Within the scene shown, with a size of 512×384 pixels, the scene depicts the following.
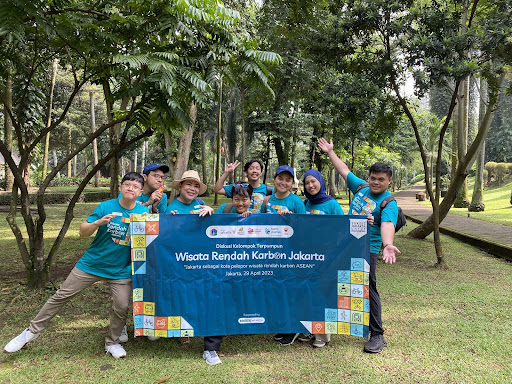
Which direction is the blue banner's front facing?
toward the camera

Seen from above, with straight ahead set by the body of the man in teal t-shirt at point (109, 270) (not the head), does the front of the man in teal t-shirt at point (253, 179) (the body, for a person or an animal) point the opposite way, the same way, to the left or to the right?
the same way

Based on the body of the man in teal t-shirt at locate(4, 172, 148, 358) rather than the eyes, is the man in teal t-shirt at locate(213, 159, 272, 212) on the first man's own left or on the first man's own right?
on the first man's own left

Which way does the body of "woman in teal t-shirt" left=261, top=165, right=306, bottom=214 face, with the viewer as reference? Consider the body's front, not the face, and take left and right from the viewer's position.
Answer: facing the viewer

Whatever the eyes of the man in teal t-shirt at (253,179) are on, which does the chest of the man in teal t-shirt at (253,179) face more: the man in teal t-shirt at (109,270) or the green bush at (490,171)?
the man in teal t-shirt

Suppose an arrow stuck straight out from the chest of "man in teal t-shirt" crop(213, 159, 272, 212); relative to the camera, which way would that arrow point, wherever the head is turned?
toward the camera

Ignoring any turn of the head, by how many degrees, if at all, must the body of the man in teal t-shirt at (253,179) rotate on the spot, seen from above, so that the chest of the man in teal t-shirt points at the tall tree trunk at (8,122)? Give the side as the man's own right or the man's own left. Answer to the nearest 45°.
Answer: approximately 135° to the man's own right

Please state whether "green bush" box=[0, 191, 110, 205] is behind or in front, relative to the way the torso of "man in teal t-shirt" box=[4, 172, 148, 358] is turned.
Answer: behind

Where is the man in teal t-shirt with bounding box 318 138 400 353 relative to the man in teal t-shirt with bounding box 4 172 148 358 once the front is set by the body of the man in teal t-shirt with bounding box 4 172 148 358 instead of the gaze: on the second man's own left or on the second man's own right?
on the second man's own left

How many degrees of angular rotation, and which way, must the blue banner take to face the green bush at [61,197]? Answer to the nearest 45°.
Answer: approximately 135° to its right

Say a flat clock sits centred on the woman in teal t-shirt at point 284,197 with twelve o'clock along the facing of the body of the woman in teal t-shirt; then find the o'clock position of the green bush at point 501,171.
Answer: The green bush is roughly at 7 o'clock from the woman in teal t-shirt.

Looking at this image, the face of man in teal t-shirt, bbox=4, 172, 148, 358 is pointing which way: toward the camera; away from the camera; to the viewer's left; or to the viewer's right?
toward the camera

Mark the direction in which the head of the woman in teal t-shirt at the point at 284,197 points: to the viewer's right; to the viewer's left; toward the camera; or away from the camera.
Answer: toward the camera

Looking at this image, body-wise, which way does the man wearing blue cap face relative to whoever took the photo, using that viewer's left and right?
facing the viewer and to the right of the viewer

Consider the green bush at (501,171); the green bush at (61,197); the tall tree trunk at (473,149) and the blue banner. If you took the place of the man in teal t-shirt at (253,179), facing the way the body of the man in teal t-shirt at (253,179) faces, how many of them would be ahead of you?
1

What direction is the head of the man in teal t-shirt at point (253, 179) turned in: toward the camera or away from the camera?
toward the camera

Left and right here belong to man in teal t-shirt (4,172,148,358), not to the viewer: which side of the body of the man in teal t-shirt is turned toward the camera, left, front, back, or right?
front
